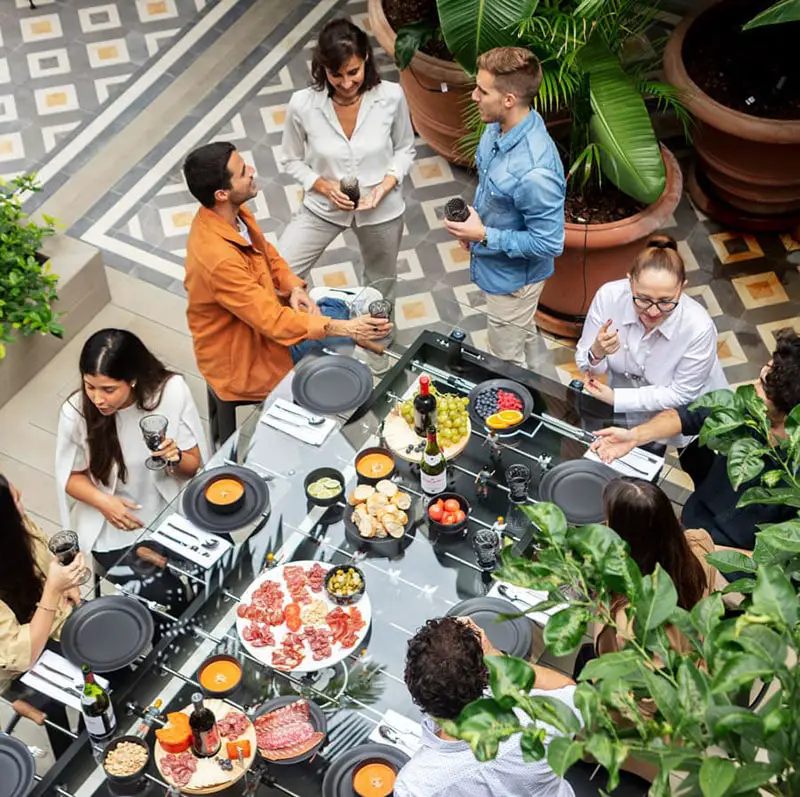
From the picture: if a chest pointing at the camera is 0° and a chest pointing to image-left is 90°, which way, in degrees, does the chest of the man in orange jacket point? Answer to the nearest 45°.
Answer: approximately 270°

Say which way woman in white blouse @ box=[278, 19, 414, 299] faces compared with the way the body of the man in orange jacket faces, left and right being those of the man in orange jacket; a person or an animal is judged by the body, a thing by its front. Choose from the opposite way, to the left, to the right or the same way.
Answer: to the right

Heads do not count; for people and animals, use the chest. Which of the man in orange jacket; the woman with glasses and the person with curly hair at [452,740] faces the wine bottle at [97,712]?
the woman with glasses

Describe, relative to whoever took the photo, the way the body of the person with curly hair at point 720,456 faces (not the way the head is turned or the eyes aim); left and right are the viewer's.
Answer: facing to the left of the viewer

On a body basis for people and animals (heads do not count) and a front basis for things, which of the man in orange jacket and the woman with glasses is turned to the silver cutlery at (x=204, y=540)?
the woman with glasses

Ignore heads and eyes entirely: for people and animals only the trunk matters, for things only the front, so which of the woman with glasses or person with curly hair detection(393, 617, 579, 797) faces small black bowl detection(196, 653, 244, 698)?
the woman with glasses

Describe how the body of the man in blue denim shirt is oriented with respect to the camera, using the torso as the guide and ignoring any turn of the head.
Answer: to the viewer's left

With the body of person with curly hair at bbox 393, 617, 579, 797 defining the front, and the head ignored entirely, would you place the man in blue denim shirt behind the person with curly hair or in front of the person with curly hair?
in front

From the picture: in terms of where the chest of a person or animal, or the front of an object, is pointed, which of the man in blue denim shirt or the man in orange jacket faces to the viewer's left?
the man in blue denim shirt

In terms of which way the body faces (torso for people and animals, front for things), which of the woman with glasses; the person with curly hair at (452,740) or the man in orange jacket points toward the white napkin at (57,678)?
the woman with glasses

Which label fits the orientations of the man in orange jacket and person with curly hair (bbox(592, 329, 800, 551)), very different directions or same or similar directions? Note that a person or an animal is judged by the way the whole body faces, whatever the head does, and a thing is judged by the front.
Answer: very different directions

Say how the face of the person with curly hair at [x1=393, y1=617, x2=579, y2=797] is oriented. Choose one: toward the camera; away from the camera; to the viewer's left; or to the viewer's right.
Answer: away from the camera

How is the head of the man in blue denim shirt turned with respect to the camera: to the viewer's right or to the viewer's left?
to the viewer's left

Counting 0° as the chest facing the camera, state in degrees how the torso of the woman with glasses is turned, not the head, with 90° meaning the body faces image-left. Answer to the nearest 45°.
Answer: approximately 45°

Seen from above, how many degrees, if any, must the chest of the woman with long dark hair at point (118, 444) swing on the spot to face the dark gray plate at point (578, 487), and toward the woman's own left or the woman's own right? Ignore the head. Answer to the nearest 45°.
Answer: approximately 45° to the woman's own left
